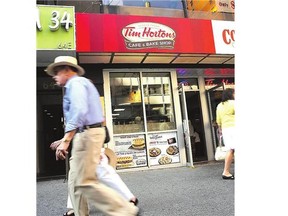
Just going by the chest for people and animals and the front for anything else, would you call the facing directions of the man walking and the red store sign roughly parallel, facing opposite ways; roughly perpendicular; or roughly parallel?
roughly perpendicular

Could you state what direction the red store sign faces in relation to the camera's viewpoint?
facing the viewer

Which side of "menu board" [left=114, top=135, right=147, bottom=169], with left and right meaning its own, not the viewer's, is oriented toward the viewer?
front

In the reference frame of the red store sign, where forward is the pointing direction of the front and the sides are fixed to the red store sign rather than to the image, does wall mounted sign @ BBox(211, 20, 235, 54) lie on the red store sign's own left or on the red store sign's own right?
on the red store sign's own left

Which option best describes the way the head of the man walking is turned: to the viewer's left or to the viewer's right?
to the viewer's left

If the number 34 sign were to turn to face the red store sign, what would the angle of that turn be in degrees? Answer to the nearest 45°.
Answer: approximately 90° to its left

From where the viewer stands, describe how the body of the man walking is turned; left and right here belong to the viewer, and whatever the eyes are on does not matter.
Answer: facing to the left of the viewer

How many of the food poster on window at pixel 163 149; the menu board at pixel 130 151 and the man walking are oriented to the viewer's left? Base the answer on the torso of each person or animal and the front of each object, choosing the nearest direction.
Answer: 1

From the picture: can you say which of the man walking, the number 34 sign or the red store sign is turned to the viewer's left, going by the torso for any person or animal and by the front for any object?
the man walking
